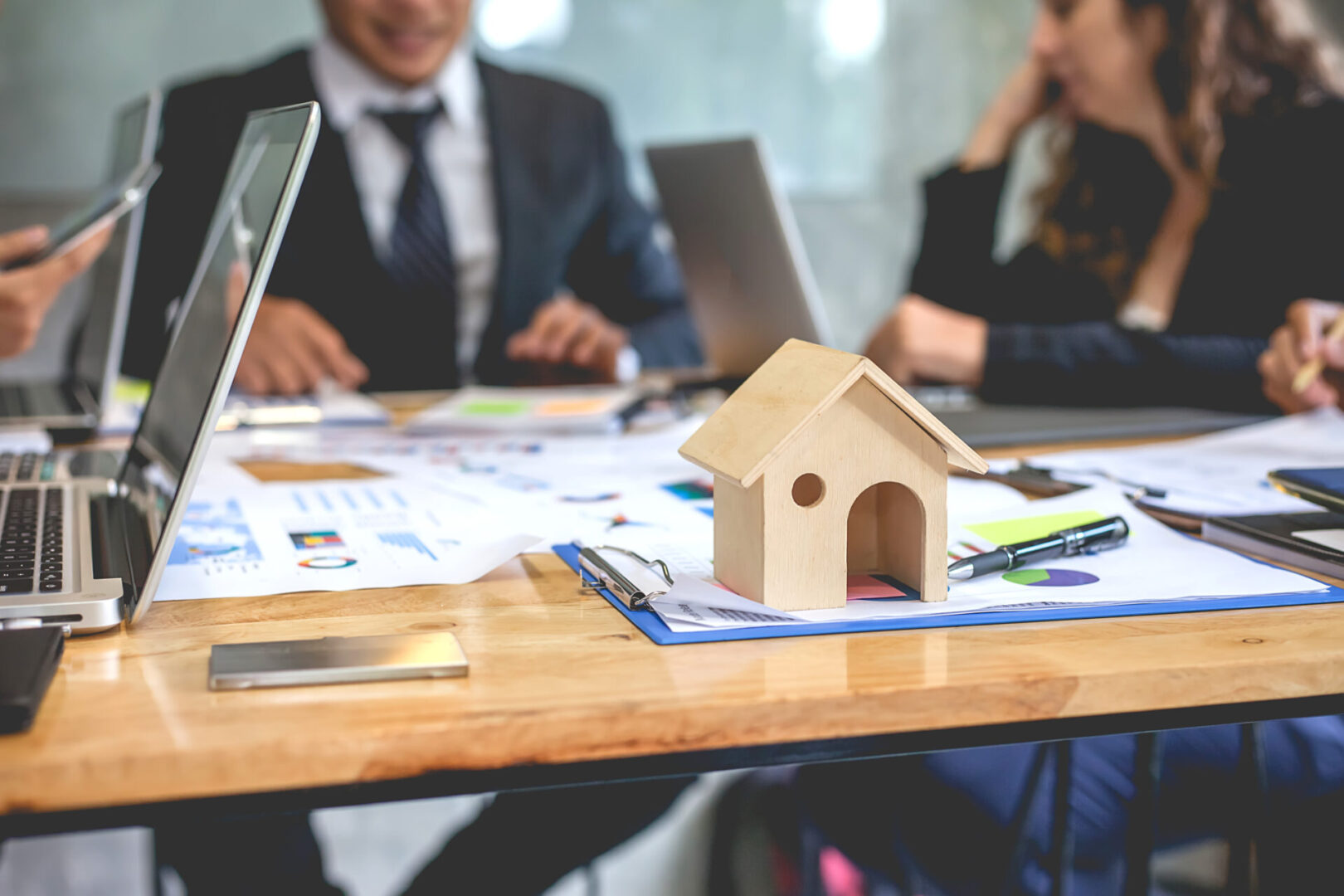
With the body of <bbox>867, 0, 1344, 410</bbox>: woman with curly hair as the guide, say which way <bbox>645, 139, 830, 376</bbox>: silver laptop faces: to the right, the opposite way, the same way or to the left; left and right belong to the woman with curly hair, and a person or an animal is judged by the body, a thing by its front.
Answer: the opposite way

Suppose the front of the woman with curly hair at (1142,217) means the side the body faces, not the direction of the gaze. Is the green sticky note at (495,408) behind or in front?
in front

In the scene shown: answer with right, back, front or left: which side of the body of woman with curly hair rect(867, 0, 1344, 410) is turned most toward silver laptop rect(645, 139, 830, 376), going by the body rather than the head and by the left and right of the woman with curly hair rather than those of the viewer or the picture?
front

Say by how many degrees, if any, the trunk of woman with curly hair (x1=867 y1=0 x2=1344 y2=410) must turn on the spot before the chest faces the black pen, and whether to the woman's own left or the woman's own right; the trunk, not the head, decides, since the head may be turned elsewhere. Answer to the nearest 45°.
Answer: approximately 45° to the woman's own left

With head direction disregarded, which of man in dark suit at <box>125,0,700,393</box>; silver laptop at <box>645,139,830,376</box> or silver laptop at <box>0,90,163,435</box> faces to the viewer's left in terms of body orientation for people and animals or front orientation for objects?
silver laptop at <box>0,90,163,435</box>

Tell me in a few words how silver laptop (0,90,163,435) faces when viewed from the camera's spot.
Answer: facing to the left of the viewer

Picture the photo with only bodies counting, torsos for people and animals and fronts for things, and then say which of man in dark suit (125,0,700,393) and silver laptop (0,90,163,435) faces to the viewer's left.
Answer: the silver laptop

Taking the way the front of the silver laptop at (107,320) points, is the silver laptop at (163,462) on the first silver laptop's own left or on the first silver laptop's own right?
on the first silver laptop's own left

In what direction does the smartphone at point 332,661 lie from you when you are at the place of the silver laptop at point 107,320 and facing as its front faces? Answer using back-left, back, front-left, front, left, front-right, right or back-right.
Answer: left

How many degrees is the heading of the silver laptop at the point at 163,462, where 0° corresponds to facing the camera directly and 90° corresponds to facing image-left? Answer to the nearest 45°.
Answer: approximately 90°

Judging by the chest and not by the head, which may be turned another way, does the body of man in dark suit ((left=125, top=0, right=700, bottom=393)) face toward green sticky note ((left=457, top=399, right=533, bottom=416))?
yes

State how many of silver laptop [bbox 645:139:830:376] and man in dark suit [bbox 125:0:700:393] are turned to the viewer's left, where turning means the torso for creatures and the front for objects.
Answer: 0

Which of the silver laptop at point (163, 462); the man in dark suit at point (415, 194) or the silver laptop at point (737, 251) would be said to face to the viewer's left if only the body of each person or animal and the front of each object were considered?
the silver laptop at point (163, 462)
